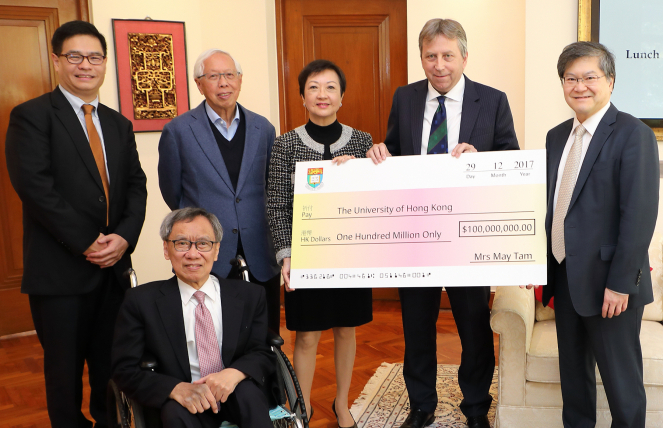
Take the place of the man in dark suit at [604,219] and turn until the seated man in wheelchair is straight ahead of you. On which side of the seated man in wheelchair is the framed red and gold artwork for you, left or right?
right

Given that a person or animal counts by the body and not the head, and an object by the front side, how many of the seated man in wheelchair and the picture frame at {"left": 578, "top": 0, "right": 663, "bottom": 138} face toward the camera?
2

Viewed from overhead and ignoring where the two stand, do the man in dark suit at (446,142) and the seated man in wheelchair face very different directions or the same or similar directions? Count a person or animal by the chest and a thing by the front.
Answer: same or similar directions

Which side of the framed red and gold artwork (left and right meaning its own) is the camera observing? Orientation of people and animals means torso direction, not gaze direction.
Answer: front

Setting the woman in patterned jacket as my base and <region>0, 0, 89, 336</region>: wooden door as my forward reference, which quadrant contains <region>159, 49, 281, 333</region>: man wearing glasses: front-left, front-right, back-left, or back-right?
front-left

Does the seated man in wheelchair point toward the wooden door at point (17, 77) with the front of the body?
no

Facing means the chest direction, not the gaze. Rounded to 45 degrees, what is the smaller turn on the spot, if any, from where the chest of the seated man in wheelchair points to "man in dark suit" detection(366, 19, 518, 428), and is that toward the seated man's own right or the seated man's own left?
approximately 90° to the seated man's own left

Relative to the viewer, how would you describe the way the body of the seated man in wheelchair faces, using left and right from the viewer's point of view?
facing the viewer

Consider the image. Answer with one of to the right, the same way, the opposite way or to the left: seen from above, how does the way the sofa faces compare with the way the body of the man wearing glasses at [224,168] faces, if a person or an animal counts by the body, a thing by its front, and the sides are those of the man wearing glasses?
the same way

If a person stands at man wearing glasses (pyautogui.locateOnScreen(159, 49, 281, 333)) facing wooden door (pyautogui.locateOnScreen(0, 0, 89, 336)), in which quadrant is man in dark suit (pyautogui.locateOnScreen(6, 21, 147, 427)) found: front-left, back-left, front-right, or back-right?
front-left

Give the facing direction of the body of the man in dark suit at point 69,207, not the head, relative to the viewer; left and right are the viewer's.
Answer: facing the viewer and to the right of the viewer

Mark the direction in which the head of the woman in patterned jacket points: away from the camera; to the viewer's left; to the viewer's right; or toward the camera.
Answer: toward the camera

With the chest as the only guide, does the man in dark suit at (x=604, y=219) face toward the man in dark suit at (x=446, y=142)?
no

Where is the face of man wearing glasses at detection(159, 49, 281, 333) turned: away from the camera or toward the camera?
toward the camera

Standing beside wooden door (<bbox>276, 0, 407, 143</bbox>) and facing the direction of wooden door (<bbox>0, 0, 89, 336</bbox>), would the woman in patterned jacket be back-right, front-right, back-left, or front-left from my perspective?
front-left
